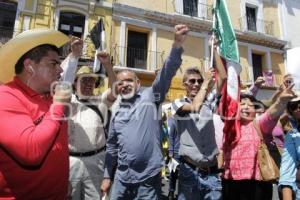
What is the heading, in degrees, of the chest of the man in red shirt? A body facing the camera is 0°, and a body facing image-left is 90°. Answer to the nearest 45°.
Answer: approximately 270°

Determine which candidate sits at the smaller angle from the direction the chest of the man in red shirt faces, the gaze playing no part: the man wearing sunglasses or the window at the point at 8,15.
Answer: the man wearing sunglasses

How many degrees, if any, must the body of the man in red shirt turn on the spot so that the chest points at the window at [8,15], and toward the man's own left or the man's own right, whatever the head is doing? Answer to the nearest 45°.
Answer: approximately 90° to the man's own left

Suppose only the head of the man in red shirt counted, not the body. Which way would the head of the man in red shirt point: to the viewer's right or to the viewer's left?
to the viewer's right
